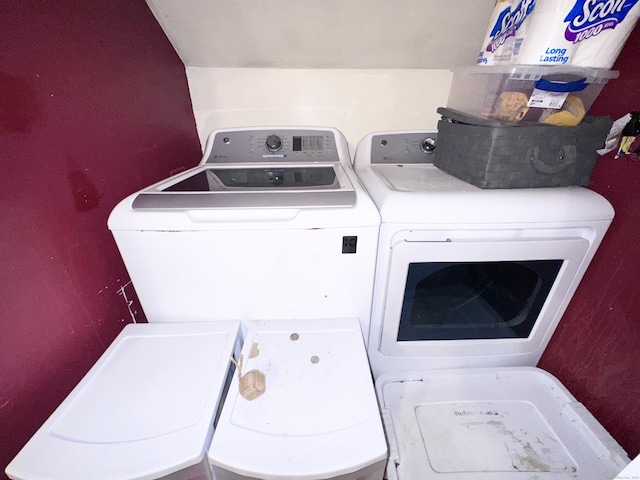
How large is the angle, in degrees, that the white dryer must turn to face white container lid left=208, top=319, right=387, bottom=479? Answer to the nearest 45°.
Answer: approximately 45° to its right

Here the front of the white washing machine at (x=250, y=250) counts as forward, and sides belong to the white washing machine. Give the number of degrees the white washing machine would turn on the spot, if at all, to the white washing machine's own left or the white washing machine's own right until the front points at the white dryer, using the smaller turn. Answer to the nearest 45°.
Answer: approximately 90° to the white washing machine's own left

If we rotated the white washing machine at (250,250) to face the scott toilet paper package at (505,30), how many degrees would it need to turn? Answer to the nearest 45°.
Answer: approximately 90° to its left

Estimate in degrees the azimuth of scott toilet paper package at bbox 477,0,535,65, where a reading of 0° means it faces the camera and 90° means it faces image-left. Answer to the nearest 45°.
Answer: approximately 0°

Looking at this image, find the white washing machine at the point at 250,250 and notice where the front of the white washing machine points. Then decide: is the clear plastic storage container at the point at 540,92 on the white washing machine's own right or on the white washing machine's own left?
on the white washing machine's own left

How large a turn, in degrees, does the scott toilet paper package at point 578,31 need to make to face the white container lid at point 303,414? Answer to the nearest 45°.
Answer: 0° — it already faces it

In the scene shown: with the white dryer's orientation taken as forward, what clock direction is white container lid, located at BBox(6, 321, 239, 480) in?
The white container lid is roughly at 1 o'clock from the white dryer.

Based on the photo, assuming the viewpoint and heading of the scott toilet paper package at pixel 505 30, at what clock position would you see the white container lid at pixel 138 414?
The white container lid is roughly at 1 o'clock from the scott toilet paper package.
